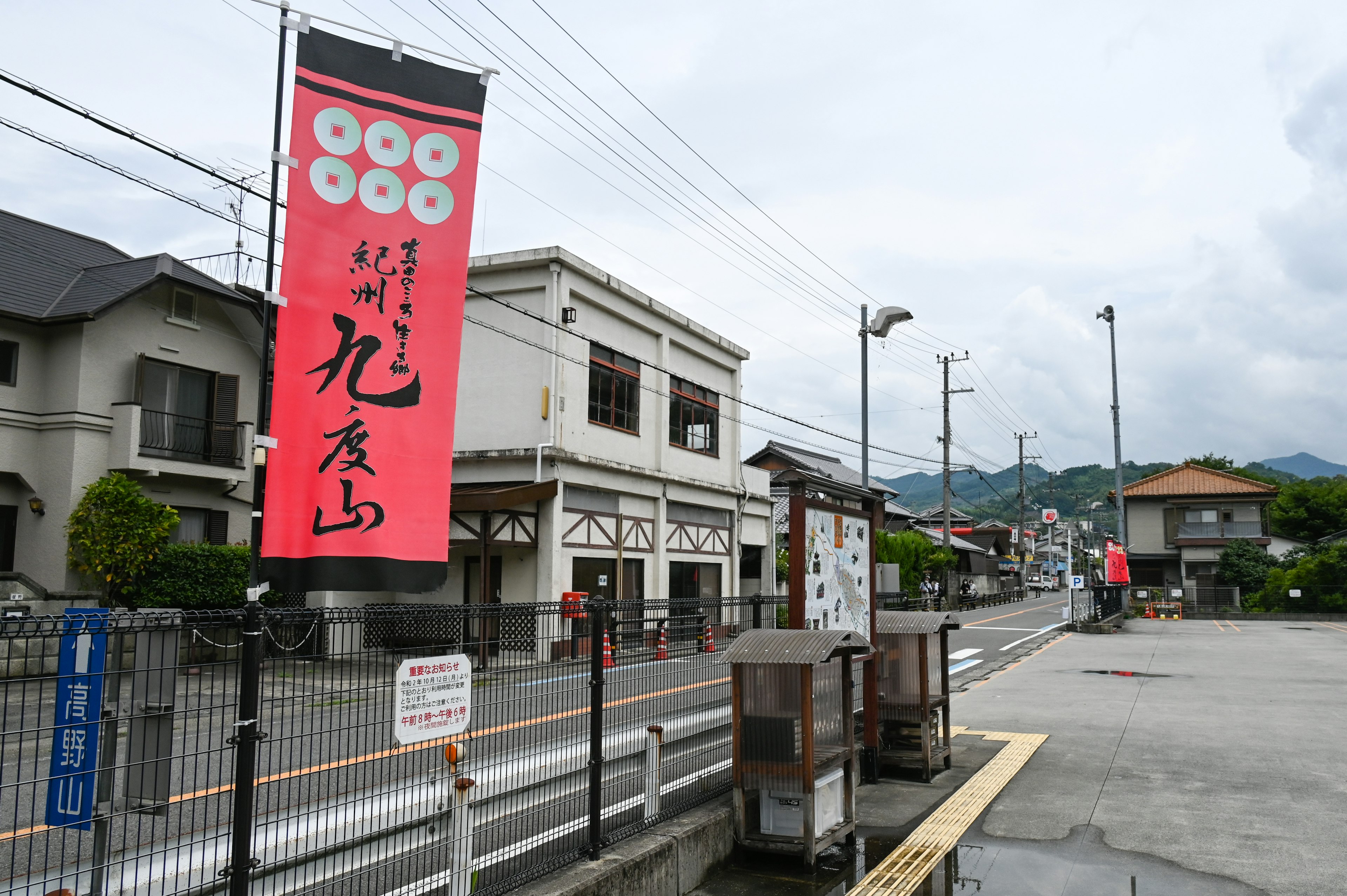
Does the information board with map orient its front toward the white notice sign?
no

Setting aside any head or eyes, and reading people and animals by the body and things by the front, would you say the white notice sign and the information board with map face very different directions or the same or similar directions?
same or similar directions

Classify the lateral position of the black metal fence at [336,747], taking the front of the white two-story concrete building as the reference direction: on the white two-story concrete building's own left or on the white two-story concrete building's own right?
on the white two-story concrete building's own right

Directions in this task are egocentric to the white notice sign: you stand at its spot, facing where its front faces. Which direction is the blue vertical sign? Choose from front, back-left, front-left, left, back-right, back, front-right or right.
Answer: right

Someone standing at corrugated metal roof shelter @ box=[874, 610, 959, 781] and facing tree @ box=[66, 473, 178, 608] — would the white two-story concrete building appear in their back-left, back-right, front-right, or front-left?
front-right

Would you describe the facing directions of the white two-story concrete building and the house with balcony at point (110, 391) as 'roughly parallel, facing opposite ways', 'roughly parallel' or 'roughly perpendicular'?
roughly parallel

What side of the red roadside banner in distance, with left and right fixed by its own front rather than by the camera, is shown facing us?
front

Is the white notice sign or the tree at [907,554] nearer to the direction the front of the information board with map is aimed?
the white notice sign

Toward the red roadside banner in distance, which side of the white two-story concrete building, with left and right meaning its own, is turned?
left

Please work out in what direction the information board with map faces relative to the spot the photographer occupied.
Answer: facing the viewer and to the right of the viewer

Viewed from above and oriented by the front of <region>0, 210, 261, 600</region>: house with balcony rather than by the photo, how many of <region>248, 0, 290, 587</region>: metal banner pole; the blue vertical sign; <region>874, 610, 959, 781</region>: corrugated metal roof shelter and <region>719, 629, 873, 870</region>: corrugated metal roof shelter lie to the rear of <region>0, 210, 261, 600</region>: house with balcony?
0

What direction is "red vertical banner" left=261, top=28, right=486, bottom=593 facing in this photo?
toward the camera

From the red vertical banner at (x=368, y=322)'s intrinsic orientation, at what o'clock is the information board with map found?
The information board with map is roughly at 8 o'clock from the red vertical banner.

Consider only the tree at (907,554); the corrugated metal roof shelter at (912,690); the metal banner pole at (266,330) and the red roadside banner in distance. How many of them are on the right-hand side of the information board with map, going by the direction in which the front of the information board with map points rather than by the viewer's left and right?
1

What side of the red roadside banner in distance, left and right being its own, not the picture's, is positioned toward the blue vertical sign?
front

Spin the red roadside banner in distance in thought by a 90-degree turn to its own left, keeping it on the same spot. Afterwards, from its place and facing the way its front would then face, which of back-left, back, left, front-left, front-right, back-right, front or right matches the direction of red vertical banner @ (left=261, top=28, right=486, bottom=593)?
right
